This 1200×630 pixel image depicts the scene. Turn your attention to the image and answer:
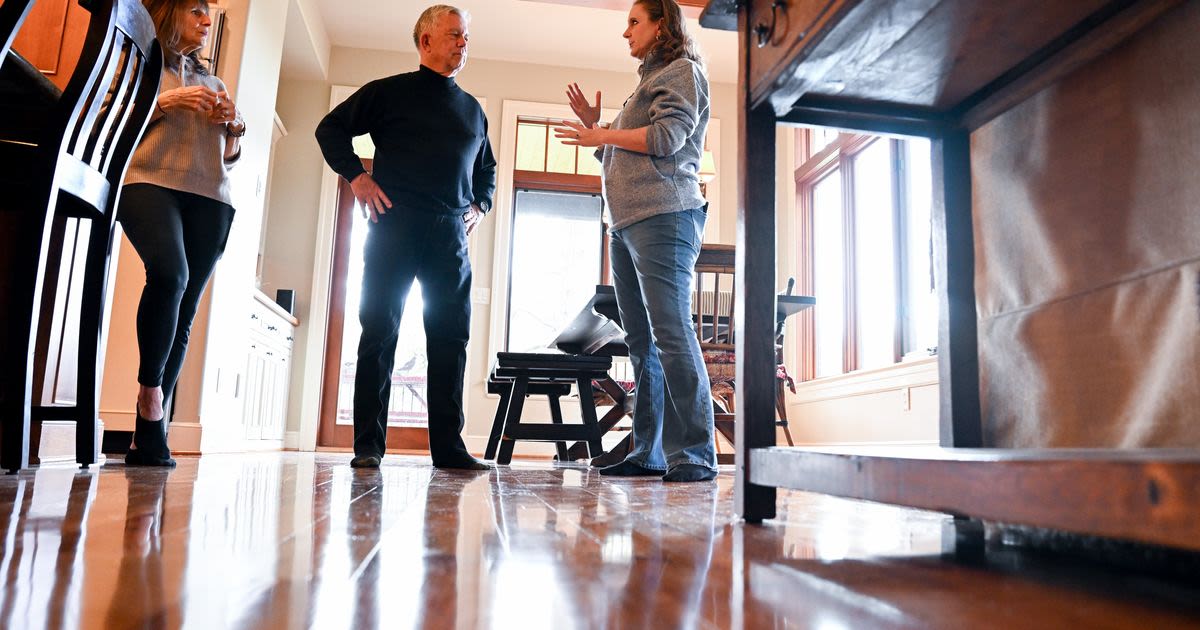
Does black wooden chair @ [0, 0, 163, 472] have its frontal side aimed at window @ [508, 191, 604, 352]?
no

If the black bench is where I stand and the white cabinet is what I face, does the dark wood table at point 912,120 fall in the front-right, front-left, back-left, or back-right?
back-left

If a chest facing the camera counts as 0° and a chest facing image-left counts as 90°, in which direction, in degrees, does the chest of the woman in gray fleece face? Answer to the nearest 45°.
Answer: approximately 90°

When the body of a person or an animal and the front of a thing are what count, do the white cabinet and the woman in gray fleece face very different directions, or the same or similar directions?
very different directions

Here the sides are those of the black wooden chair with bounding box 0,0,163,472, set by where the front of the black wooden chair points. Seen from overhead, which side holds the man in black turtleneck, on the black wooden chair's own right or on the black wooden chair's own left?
on the black wooden chair's own right

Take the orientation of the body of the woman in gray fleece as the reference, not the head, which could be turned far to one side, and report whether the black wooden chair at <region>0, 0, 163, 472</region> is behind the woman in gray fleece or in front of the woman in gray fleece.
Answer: in front

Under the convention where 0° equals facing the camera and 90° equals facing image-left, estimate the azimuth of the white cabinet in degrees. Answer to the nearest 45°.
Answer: approximately 315°

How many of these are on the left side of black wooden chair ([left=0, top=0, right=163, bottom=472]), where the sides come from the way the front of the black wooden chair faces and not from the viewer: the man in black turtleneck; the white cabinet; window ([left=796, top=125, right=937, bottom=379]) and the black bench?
0

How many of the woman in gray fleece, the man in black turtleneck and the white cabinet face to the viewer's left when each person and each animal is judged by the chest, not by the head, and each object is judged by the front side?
1

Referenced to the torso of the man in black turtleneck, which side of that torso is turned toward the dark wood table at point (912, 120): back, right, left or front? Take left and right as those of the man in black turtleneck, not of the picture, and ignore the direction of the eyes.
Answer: front

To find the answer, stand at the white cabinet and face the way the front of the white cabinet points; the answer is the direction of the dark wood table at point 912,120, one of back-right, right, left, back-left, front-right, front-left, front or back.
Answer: front-right

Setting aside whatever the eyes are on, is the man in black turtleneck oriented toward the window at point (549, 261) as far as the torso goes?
no

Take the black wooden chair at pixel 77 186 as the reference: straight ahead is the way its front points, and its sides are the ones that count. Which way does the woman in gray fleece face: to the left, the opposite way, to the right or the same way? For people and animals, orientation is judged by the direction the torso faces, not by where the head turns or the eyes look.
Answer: the same way

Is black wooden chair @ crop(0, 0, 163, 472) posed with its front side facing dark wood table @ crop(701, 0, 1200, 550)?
no

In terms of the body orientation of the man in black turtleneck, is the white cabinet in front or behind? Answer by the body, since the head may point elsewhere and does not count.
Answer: behind

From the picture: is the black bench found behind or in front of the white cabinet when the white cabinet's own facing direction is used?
in front

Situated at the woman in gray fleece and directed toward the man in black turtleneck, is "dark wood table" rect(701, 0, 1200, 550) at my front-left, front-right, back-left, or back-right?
back-left

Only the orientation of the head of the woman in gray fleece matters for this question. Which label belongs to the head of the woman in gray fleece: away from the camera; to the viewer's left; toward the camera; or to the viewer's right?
to the viewer's left

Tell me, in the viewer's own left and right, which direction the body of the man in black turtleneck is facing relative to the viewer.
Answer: facing the viewer and to the right of the viewer
